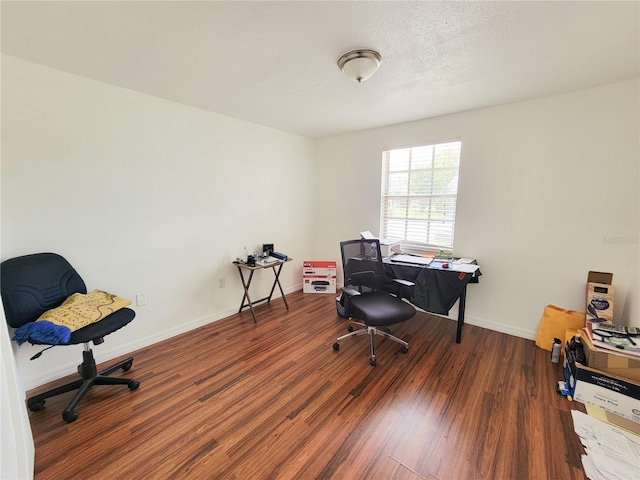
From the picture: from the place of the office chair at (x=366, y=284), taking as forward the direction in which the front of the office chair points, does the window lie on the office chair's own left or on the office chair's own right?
on the office chair's own left

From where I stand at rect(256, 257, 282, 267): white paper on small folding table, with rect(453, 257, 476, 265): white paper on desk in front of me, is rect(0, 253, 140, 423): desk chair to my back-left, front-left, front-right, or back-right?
back-right

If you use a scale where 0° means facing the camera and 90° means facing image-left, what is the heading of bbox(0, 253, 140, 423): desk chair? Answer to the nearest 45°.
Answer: approximately 315°

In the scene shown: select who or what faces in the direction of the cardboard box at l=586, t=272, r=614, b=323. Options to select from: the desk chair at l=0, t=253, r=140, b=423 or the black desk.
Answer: the desk chair

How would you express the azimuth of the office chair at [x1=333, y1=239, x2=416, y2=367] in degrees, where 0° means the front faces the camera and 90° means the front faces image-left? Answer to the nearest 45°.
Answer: approximately 315°

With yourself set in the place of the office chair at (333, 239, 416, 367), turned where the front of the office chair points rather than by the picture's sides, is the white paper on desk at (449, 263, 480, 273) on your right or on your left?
on your left

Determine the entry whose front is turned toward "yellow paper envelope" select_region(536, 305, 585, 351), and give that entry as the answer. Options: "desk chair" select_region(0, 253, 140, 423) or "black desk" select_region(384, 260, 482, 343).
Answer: the desk chair
